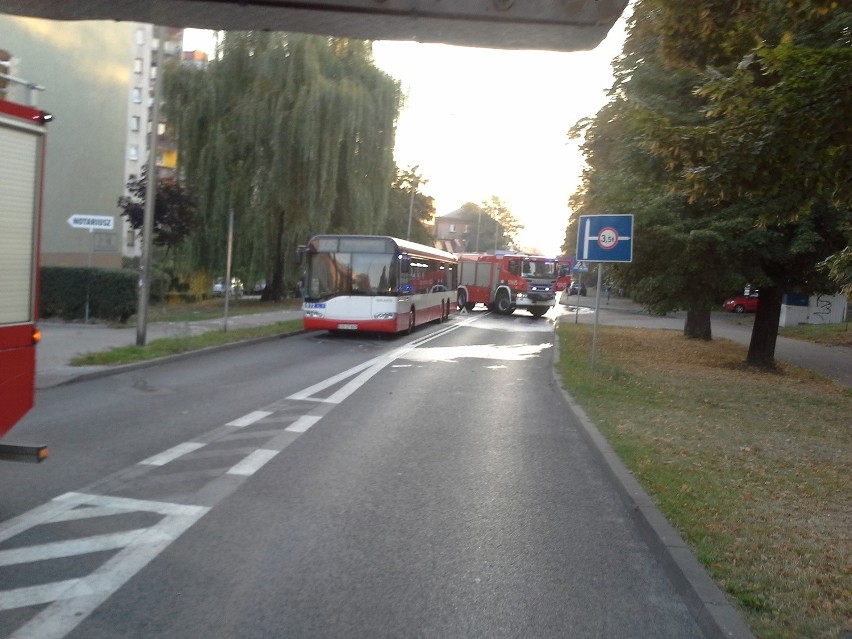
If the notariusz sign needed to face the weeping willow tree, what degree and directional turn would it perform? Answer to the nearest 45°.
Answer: approximately 135° to its left

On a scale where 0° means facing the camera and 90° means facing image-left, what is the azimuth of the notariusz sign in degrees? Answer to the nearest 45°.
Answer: approximately 0°

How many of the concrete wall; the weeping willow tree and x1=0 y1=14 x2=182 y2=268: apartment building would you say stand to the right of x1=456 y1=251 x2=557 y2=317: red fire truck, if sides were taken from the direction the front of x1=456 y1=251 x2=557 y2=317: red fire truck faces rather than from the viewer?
2

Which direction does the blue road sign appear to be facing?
toward the camera

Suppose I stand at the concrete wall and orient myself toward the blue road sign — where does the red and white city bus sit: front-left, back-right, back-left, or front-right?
front-right

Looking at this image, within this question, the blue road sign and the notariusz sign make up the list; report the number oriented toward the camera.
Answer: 2

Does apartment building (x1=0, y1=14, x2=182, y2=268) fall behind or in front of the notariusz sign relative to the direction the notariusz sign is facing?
behind

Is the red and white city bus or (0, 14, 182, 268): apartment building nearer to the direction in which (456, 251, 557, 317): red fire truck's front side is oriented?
the red and white city bus

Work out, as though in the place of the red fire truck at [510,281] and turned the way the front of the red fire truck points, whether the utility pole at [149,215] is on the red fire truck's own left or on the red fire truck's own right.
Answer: on the red fire truck's own right

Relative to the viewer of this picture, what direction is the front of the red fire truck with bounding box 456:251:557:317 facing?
facing the viewer and to the right of the viewer

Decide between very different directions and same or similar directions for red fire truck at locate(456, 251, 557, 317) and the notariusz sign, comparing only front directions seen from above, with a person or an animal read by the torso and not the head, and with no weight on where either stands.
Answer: same or similar directions
